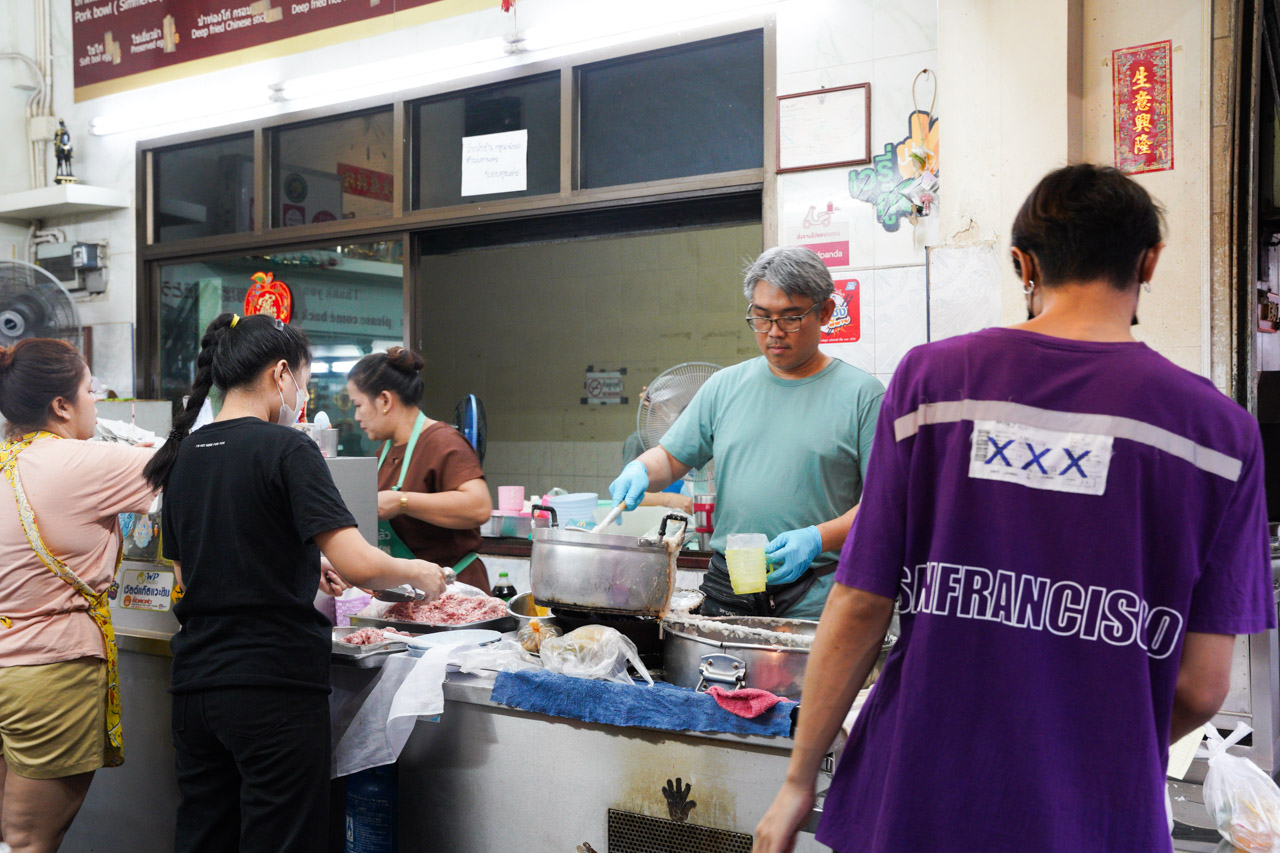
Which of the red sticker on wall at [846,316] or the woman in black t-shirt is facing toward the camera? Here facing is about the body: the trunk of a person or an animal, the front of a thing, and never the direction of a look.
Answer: the red sticker on wall

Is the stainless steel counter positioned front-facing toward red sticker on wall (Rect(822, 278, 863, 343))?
no

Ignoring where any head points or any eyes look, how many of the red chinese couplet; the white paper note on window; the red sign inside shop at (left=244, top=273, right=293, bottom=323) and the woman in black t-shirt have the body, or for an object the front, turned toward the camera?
3

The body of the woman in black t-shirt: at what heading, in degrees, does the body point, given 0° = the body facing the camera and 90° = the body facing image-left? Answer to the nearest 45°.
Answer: approximately 225°

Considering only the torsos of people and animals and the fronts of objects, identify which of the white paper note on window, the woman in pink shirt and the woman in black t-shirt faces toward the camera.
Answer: the white paper note on window

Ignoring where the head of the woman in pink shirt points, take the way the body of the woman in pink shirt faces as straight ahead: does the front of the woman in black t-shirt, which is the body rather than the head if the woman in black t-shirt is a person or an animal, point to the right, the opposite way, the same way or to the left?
the same way

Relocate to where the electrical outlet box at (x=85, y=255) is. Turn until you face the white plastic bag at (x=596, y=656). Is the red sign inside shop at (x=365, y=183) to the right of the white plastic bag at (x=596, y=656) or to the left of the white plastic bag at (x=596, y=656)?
left

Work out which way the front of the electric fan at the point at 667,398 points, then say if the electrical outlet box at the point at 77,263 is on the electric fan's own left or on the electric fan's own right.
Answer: on the electric fan's own right

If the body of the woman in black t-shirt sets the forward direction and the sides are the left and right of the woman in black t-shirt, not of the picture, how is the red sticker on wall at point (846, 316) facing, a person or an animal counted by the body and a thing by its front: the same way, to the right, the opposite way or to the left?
the opposite way

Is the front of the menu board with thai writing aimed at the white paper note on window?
no

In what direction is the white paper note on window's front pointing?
toward the camera

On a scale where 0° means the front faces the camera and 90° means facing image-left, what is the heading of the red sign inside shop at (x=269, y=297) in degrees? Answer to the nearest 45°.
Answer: approximately 0°

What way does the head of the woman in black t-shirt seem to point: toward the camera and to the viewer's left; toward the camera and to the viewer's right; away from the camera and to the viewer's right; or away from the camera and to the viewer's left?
away from the camera and to the viewer's right

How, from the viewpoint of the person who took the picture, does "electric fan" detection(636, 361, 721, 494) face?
facing the viewer and to the left of the viewer

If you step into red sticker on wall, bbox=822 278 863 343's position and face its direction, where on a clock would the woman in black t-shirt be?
The woman in black t-shirt is roughly at 1 o'clock from the red sticker on wall.
